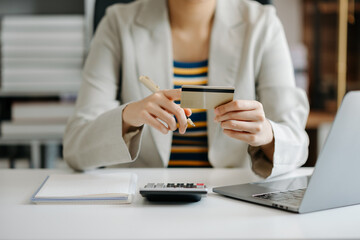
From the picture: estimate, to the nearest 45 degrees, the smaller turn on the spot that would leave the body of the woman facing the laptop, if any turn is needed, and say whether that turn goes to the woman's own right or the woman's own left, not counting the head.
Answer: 0° — they already face it

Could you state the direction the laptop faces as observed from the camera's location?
facing away from the viewer and to the left of the viewer

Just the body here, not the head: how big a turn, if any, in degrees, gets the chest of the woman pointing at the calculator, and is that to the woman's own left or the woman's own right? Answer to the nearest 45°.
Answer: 0° — they already face it

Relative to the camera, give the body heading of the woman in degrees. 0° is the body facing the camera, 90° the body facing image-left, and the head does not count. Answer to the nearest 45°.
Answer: approximately 0°

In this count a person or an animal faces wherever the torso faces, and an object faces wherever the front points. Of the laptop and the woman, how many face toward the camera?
1

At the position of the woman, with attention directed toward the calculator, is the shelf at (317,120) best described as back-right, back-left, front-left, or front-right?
back-left
